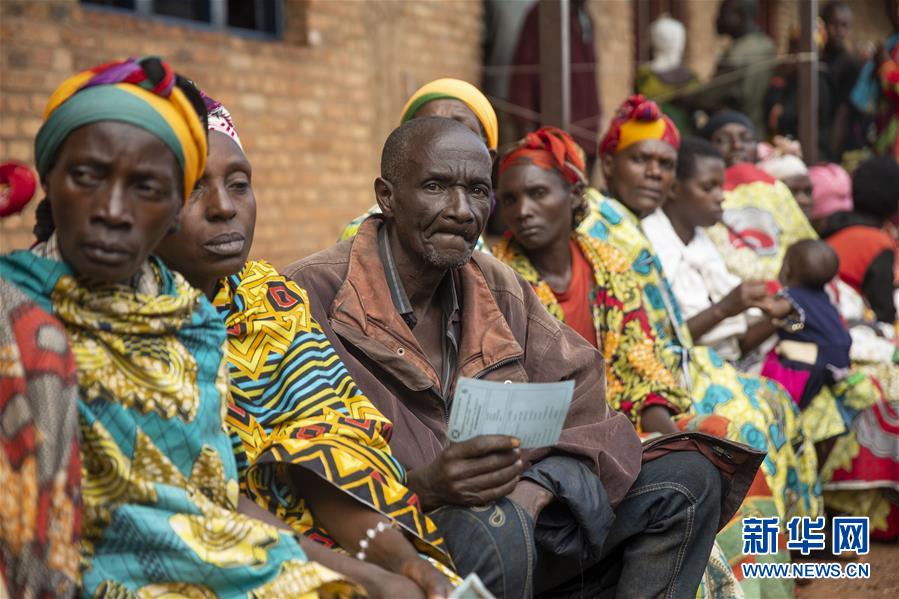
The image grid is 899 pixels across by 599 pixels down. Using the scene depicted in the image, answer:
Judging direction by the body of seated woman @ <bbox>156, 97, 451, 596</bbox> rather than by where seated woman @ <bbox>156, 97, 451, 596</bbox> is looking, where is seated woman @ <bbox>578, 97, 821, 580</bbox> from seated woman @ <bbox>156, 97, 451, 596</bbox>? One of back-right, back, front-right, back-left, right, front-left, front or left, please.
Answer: left

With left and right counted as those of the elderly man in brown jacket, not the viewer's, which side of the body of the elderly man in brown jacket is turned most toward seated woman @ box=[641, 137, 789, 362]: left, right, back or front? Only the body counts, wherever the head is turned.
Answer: left

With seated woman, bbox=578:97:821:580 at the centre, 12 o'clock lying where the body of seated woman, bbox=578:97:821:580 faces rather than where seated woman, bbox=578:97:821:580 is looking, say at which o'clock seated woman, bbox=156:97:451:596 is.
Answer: seated woman, bbox=156:97:451:596 is roughly at 2 o'clock from seated woman, bbox=578:97:821:580.

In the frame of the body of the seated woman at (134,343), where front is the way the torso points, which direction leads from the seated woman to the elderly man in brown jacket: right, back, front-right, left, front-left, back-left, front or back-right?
left

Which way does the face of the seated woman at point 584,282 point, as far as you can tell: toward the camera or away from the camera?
toward the camera

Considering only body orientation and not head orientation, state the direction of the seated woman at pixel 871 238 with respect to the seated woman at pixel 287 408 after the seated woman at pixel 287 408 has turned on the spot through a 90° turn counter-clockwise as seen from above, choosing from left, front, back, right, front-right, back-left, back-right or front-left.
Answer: front

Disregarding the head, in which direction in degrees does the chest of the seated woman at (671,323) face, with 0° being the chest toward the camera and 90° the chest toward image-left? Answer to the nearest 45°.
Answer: approximately 315°

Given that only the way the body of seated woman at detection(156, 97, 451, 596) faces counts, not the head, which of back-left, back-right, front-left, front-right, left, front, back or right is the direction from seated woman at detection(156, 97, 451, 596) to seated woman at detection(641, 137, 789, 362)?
left

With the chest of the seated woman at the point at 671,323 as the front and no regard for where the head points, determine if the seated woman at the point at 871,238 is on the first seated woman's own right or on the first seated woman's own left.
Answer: on the first seated woman's own left

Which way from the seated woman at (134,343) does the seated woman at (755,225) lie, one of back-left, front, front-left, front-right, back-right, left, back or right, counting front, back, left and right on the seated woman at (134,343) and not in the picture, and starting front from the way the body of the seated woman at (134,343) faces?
left

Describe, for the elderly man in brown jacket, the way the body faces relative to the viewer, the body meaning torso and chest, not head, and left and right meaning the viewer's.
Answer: facing the viewer and to the right of the viewer
